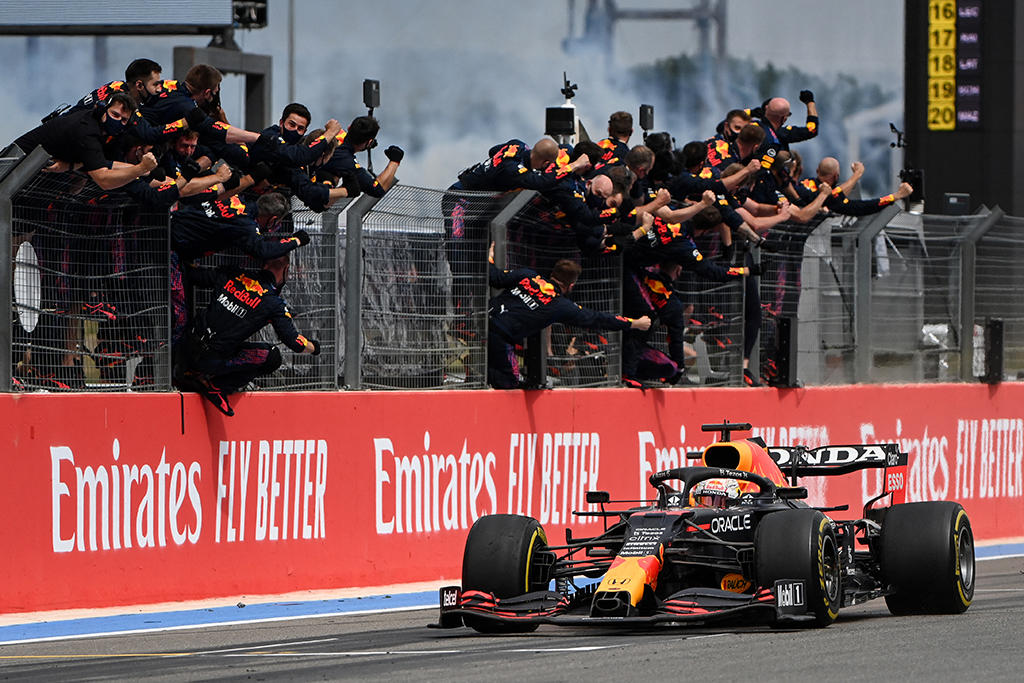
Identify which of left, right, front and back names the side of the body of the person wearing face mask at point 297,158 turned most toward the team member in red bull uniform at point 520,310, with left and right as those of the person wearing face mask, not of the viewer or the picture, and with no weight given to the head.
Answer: left

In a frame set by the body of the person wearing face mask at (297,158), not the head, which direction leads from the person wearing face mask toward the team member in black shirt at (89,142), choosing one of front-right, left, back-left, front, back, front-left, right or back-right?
right

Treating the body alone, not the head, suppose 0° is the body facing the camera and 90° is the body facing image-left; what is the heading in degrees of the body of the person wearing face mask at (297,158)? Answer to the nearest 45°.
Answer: approximately 315°

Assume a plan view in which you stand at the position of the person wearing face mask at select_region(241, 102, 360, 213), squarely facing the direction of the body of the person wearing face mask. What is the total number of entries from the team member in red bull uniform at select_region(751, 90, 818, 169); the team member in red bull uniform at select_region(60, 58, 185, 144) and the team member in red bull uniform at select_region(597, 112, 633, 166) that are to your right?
1

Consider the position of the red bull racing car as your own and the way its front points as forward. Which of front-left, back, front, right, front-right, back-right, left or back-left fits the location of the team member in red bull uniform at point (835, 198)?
back-right

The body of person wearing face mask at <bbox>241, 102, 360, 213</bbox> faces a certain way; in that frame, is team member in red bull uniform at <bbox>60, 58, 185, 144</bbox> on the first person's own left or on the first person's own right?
on the first person's own right

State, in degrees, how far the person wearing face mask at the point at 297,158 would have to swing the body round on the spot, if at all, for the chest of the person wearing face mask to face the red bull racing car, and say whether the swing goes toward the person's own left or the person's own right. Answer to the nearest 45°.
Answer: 0° — they already face it

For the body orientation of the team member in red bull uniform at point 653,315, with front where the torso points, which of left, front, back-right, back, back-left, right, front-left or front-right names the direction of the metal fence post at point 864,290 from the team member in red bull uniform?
front-left

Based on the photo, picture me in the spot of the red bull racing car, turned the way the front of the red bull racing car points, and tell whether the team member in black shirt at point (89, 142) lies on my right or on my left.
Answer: on my right

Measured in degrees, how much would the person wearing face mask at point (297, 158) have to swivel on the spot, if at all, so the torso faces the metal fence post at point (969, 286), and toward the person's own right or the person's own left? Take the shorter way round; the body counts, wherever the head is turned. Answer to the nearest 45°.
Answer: approximately 90° to the person's own left

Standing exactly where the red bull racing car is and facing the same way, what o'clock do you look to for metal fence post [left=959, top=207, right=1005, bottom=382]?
The metal fence post is roughly at 5 o'clock from the red bull racing car.

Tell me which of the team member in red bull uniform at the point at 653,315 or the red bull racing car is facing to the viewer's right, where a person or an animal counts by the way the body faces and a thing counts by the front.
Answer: the team member in red bull uniform

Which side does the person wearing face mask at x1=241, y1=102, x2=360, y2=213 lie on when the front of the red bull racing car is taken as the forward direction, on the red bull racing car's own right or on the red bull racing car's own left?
on the red bull racing car's own right

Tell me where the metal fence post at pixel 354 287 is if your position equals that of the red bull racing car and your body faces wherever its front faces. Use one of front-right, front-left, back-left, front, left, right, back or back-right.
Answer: right
